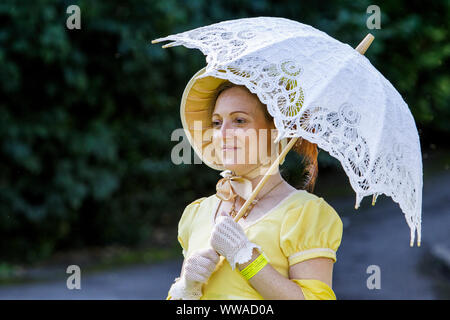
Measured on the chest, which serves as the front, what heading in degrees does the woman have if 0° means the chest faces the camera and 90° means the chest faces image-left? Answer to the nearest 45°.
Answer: approximately 45°
